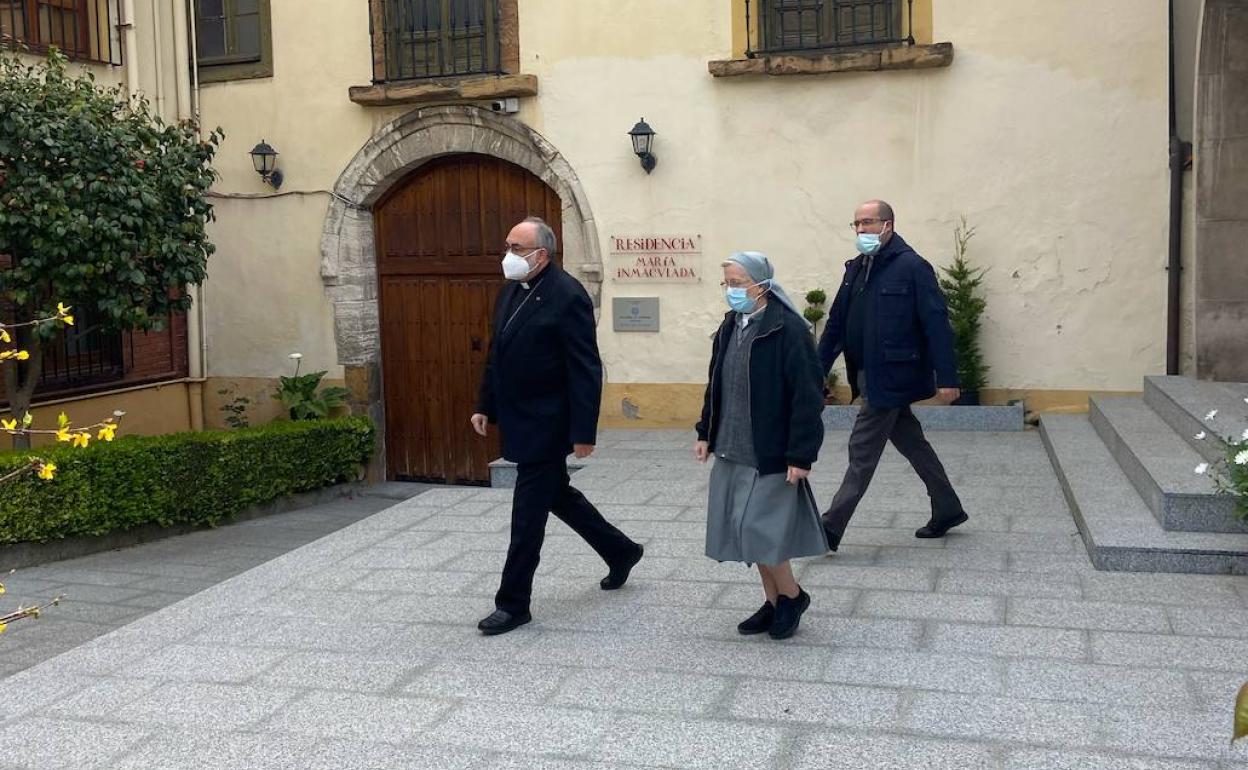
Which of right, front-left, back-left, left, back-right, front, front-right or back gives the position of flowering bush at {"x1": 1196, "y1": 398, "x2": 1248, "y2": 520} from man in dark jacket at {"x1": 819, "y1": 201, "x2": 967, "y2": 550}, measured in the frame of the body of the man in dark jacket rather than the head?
back-left

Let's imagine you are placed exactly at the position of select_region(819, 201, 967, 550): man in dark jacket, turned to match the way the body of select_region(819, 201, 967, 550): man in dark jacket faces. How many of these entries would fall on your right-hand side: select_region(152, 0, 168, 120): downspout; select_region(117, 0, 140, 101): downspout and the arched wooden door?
3

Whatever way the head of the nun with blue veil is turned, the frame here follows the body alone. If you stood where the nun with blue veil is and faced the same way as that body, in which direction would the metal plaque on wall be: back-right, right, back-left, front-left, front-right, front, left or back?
back-right

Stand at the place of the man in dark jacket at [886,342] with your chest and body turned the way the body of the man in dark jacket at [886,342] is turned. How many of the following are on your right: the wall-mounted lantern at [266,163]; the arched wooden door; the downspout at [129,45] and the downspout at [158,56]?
4

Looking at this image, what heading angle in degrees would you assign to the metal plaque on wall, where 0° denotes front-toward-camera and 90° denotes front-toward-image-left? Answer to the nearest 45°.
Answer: approximately 0°

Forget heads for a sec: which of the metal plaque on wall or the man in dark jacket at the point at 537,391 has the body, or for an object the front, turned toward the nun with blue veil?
the metal plaque on wall

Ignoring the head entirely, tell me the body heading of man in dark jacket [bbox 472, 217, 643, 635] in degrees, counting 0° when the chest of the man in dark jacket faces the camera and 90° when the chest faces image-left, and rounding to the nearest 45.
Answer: approximately 45°

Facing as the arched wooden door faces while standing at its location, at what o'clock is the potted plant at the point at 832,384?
The potted plant is roughly at 10 o'clock from the arched wooden door.

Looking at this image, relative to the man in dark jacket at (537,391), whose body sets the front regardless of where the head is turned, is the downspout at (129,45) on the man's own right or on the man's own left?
on the man's own right

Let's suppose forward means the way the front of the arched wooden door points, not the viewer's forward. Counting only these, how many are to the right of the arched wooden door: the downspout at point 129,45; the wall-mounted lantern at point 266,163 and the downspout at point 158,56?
3

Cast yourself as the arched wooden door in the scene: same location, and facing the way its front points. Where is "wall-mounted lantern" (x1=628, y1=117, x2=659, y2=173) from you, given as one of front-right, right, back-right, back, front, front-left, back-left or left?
front-left

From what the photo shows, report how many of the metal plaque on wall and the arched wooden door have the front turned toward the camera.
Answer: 2

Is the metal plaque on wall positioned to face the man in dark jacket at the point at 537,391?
yes

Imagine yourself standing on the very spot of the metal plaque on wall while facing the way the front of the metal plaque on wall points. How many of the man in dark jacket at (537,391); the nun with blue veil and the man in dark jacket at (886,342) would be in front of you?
3

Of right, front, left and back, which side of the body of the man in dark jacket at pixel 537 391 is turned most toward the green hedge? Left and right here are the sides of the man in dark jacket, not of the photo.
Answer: right

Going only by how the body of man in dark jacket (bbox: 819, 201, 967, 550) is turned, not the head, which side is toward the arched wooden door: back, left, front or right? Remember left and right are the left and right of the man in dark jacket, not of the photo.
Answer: right
